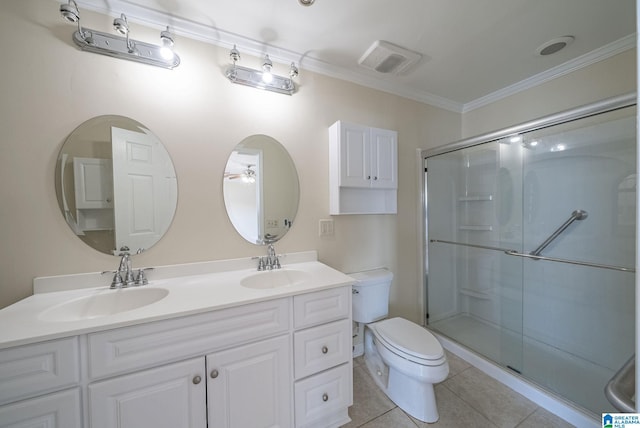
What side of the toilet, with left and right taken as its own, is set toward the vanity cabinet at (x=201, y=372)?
right

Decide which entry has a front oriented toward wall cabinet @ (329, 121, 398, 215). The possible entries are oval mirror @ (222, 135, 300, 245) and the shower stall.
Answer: the shower stall

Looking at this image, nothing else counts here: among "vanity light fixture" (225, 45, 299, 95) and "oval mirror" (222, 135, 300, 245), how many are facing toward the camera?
2

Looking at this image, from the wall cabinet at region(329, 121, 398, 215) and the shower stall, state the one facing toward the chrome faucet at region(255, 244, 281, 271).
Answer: the shower stall

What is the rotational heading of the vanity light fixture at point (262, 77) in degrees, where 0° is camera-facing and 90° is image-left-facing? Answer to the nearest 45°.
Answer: approximately 0°

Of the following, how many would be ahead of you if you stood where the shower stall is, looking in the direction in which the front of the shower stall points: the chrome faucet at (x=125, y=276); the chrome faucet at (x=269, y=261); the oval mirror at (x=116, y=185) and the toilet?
4

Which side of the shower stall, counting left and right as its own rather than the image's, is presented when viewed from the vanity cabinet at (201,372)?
front

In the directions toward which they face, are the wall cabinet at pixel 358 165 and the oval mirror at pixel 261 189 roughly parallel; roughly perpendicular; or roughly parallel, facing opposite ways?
roughly parallel

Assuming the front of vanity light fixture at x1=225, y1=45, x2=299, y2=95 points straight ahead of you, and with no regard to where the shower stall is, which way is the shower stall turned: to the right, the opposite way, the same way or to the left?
to the right

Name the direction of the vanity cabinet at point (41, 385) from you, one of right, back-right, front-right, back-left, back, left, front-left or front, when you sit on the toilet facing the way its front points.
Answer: right

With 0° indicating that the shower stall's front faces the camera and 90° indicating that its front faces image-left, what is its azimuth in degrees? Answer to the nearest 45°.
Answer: approximately 45°

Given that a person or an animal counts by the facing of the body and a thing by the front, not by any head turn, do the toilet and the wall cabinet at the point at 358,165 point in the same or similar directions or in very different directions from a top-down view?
same or similar directions
